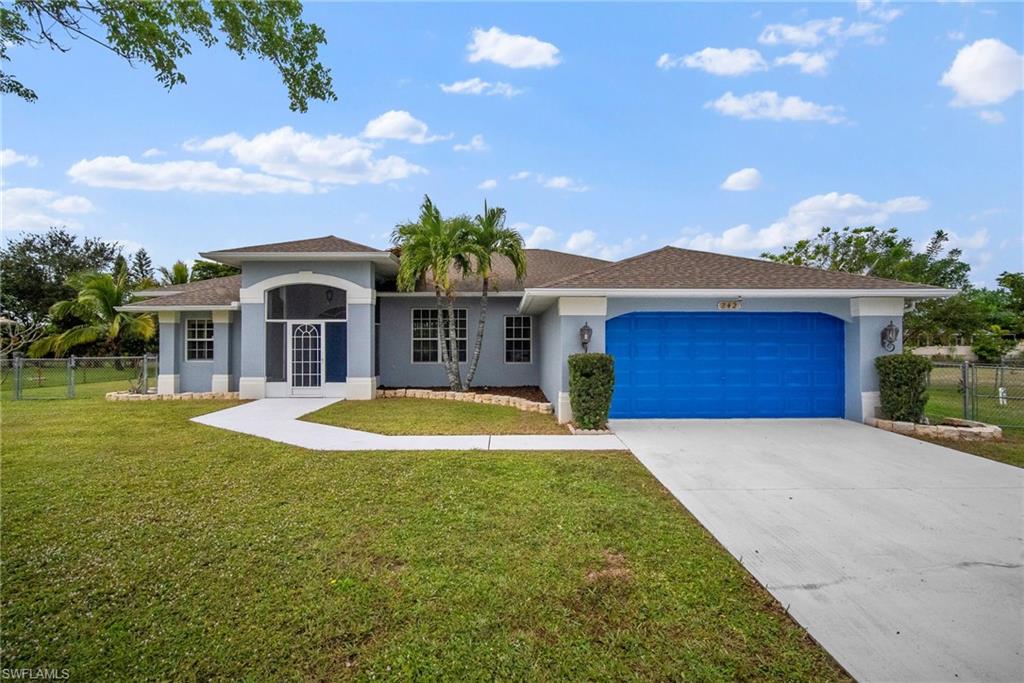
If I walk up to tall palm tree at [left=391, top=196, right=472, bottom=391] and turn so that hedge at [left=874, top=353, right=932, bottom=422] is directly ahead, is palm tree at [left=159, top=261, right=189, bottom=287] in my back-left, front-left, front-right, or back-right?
back-left

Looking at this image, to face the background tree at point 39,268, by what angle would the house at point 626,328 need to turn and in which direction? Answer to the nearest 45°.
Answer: approximately 135° to its right

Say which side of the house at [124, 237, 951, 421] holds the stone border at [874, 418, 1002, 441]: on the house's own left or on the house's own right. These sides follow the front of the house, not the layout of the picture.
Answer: on the house's own left

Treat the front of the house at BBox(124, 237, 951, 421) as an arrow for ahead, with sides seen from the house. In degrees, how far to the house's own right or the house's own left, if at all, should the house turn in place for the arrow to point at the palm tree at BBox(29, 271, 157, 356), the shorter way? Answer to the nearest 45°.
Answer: approximately 135° to the house's own right

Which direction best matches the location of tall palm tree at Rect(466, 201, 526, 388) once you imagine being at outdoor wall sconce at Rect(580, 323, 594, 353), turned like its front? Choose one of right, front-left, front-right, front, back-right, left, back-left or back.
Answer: back-right

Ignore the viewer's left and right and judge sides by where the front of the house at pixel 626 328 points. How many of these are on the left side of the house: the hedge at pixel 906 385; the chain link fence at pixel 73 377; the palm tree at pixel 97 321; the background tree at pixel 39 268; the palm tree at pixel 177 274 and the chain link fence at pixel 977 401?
2

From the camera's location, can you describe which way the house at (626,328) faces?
facing the viewer

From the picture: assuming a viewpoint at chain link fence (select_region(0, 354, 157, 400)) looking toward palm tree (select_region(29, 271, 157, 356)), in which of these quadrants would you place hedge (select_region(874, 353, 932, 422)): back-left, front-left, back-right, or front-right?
back-right
